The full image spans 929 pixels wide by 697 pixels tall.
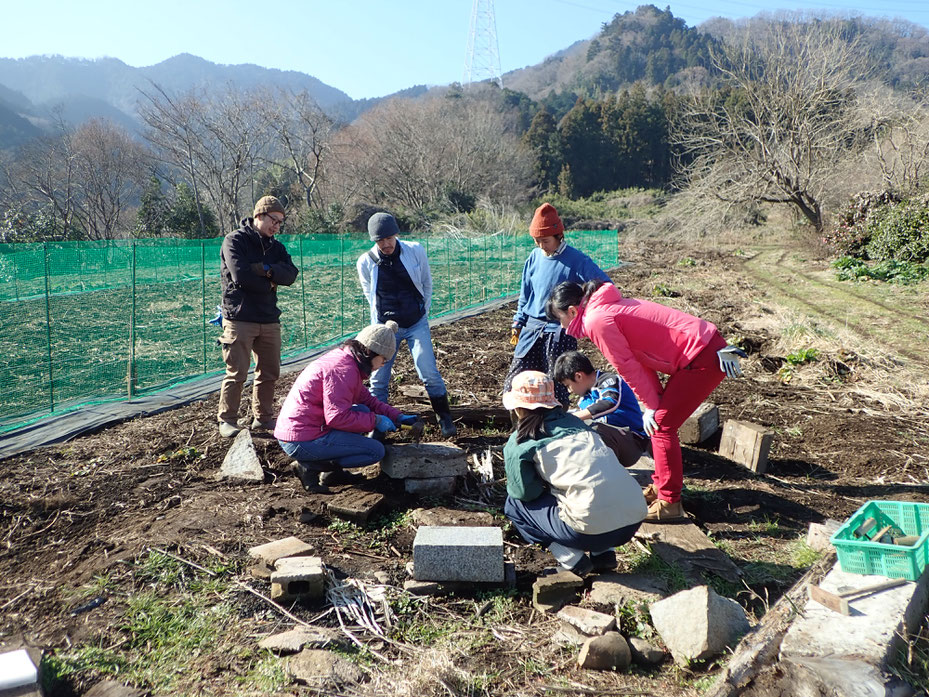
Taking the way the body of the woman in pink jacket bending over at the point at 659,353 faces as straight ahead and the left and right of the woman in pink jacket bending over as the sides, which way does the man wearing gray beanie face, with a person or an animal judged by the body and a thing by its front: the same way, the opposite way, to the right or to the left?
to the left

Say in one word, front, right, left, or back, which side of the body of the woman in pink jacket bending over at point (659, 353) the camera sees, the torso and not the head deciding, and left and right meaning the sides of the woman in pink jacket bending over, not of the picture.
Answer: left

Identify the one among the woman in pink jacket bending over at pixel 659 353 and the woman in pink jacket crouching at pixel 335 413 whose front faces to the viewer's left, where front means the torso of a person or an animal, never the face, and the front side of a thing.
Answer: the woman in pink jacket bending over at pixel 659 353

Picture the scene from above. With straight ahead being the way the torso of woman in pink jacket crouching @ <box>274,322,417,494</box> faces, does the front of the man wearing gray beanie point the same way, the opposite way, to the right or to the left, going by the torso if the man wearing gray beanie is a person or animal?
to the right

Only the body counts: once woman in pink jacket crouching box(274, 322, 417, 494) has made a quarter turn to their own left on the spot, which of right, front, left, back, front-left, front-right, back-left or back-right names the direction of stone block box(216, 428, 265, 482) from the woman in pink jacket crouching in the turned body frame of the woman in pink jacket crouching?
front-left

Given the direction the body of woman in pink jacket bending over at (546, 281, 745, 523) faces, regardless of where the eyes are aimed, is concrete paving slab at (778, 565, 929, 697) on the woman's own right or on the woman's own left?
on the woman's own left

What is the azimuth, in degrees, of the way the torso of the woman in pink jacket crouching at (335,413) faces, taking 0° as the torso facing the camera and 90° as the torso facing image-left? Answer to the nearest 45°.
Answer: approximately 270°

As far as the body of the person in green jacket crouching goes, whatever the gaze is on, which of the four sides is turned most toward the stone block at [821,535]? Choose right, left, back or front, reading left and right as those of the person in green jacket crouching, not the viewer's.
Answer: right

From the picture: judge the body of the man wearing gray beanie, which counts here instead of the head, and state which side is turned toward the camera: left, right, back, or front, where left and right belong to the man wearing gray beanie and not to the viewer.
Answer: front

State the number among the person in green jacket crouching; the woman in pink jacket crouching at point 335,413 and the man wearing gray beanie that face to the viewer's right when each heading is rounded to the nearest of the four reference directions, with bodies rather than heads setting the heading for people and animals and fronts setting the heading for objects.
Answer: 1

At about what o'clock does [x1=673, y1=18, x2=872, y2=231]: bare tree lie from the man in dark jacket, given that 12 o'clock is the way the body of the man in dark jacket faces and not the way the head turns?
The bare tree is roughly at 9 o'clock from the man in dark jacket.
